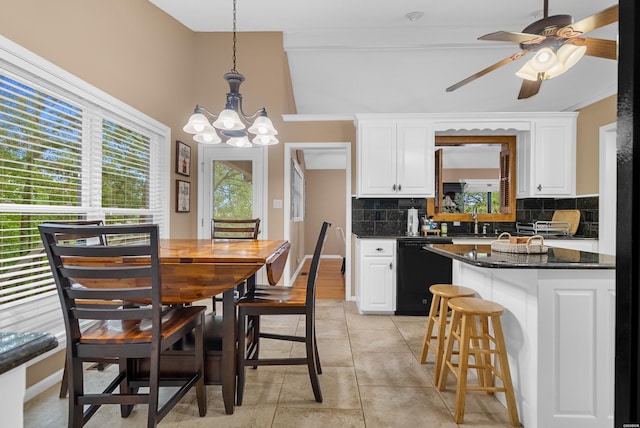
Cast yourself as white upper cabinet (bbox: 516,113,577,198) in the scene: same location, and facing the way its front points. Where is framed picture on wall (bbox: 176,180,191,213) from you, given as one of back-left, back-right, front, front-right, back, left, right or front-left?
front-right

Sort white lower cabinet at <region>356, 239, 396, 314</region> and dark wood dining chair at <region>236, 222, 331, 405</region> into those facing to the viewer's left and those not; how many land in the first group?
1

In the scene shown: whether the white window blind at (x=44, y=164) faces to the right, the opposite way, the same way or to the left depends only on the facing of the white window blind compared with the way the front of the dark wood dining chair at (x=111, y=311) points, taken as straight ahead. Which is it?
to the right

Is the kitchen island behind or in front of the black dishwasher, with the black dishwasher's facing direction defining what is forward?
in front

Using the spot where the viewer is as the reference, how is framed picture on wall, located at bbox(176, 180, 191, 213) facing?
facing the viewer and to the right of the viewer

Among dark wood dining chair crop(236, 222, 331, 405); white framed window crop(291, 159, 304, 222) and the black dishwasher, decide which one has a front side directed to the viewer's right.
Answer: the white framed window

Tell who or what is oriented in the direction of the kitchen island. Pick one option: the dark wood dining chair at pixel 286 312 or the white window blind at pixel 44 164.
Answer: the white window blind

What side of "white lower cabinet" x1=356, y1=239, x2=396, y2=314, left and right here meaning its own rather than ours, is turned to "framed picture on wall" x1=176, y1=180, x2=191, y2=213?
right

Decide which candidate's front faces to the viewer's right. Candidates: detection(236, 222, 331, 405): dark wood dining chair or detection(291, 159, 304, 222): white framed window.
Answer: the white framed window

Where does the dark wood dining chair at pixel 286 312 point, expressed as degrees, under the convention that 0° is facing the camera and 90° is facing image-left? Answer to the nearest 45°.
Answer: approximately 90°

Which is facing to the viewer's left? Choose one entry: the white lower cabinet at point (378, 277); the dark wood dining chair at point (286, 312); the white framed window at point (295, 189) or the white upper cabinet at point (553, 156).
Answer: the dark wood dining chair

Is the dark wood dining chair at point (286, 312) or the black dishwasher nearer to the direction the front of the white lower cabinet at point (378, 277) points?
the dark wood dining chair

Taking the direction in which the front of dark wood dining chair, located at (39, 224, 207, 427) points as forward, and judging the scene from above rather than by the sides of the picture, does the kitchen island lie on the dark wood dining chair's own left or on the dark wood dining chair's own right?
on the dark wood dining chair's own right
